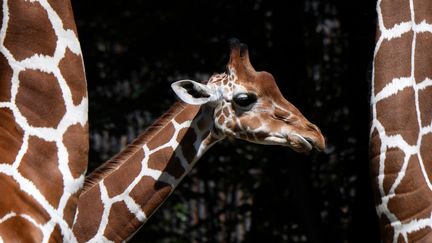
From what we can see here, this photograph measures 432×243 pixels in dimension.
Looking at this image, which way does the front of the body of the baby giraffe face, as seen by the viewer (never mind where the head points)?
to the viewer's right

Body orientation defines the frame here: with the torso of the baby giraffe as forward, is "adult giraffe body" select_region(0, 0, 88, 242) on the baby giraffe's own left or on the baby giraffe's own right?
on the baby giraffe's own right
